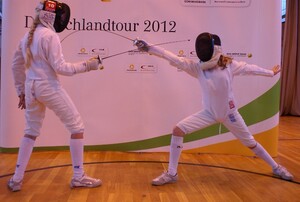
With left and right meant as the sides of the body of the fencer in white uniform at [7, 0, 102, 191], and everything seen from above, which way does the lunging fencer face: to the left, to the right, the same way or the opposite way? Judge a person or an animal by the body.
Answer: the opposite way

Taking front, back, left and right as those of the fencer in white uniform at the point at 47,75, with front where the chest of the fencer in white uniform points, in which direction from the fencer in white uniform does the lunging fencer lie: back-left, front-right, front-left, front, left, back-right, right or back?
front-right

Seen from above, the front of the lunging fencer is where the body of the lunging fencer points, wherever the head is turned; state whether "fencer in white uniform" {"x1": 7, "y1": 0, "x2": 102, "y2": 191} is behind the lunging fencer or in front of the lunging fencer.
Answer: in front

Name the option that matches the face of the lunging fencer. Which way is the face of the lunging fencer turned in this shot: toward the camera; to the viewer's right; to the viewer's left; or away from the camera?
to the viewer's left

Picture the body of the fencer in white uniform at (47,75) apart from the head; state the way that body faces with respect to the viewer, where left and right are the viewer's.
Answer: facing away from the viewer and to the right of the viewer
